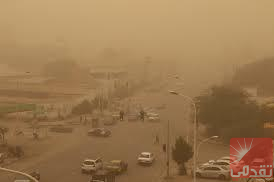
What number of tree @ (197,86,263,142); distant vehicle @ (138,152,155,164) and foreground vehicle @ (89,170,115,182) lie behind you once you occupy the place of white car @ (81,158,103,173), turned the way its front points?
2

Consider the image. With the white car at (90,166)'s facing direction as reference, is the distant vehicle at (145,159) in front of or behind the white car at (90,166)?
behind

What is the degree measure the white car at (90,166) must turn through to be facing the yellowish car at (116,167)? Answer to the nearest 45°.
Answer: approximately 135° to its left

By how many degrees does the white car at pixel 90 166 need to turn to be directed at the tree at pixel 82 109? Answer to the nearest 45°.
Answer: approximately 135° to its right

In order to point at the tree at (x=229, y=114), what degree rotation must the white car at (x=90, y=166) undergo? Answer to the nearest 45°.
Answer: approximately 180°
